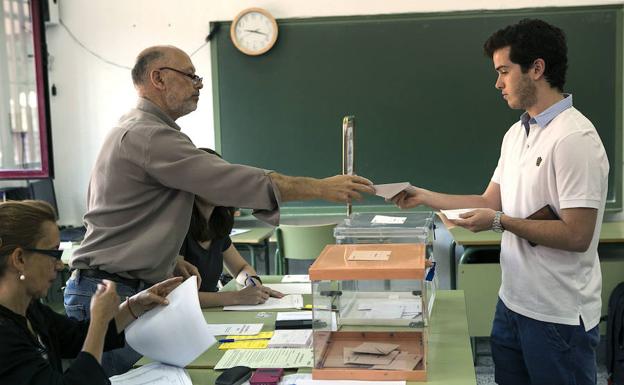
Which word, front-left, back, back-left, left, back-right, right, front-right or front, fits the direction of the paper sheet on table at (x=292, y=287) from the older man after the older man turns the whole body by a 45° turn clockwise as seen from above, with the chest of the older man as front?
left

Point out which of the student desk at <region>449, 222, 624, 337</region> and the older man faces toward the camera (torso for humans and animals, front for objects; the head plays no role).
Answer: the student desk

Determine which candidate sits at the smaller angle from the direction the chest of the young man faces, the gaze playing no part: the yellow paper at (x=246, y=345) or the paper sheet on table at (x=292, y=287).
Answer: the yellow paper

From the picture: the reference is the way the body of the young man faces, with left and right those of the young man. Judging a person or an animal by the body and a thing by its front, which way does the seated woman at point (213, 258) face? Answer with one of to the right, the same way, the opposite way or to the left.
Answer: to the left

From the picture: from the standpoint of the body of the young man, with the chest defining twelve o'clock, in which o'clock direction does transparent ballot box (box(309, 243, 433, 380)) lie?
The transparent ballot box is roughly at 12 o'clock from the young man.

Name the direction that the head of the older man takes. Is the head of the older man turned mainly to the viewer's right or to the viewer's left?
to the viewer's right

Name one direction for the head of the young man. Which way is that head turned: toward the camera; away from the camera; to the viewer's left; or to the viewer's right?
to the viewer's left

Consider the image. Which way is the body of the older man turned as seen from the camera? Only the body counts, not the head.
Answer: to the viewer's right

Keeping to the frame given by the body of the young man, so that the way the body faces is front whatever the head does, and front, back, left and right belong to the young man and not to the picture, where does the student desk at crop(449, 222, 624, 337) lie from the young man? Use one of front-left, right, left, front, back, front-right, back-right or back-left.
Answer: back-right

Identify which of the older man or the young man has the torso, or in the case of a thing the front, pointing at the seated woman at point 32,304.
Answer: the young man

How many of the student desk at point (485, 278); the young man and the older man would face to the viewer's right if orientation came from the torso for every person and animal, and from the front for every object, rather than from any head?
1

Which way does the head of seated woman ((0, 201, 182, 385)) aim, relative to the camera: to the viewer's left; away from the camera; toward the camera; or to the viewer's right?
to the viewer's right

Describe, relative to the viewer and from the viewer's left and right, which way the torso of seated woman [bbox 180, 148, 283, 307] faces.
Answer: facing the viewer and to the right of the viewer

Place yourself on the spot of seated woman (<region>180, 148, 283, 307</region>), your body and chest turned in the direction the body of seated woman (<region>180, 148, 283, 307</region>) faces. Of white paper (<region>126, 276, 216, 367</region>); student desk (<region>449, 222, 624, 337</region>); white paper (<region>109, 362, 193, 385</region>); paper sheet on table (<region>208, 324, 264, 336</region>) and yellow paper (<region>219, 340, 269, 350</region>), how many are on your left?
1
